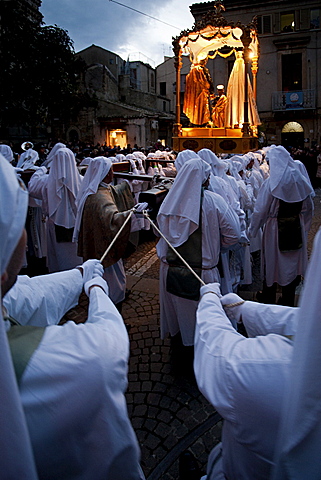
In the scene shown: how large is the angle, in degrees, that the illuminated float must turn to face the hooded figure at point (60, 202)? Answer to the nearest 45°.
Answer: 0° — it already faces them

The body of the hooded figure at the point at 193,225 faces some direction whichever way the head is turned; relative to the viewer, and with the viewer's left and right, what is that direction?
facing away from the viewer and to the right of the viewer

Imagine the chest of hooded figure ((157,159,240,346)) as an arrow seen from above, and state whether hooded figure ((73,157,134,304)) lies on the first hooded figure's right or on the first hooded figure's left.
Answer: on the first hooded figure's left

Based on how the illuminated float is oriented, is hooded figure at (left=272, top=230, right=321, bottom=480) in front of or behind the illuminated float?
in front

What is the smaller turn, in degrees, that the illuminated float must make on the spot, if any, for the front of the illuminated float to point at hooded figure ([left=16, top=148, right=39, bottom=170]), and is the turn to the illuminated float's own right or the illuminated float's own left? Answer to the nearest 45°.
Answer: approximately 45° to the illuminated float's own right

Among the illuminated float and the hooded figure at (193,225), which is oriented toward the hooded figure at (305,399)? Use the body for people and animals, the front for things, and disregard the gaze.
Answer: the illuminated float

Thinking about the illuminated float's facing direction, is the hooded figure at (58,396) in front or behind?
in front
